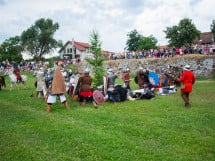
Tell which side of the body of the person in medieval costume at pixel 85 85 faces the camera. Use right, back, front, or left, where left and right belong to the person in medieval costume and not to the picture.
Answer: back
